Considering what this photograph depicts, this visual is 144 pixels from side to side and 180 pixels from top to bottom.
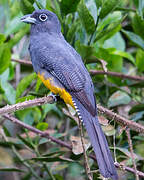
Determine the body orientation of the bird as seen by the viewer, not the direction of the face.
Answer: to the viewer's left

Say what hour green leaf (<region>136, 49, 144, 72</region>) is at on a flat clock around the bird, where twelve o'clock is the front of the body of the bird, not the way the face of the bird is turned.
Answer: The green leaf is roughly at 5 o'clock from the bird.

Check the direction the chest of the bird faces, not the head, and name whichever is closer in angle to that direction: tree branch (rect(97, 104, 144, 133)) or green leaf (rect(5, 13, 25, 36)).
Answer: the green leaf

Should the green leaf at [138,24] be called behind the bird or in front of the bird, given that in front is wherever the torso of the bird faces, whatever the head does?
behind
